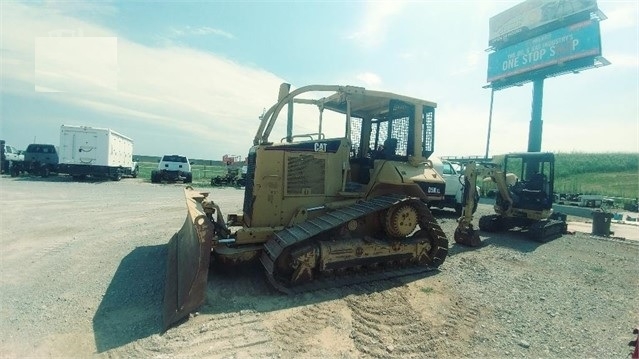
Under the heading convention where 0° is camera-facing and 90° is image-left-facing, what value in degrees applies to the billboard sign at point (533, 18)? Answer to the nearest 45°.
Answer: approximately 45°

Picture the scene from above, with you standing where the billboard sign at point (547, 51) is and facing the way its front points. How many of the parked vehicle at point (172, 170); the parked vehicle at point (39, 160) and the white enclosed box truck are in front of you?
3

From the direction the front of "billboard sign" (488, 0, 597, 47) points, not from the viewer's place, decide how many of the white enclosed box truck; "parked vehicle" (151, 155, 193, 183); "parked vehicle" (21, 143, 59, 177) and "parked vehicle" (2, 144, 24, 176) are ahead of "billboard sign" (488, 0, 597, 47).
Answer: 4

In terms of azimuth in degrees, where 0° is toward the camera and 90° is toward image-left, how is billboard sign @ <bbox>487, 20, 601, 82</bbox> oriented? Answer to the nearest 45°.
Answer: approximately 45°

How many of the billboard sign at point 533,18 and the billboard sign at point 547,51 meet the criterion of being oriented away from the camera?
0

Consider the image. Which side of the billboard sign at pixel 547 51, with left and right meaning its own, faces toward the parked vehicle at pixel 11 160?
front

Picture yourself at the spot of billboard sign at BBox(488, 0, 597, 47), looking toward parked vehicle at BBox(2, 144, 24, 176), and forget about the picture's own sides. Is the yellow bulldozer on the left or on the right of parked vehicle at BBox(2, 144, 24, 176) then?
left

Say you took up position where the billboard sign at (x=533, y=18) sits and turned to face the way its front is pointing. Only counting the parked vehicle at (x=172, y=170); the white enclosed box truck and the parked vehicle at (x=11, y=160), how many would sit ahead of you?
3
